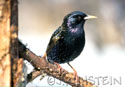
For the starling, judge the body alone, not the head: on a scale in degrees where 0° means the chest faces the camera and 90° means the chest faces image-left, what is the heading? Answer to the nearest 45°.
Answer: approximately 315°
